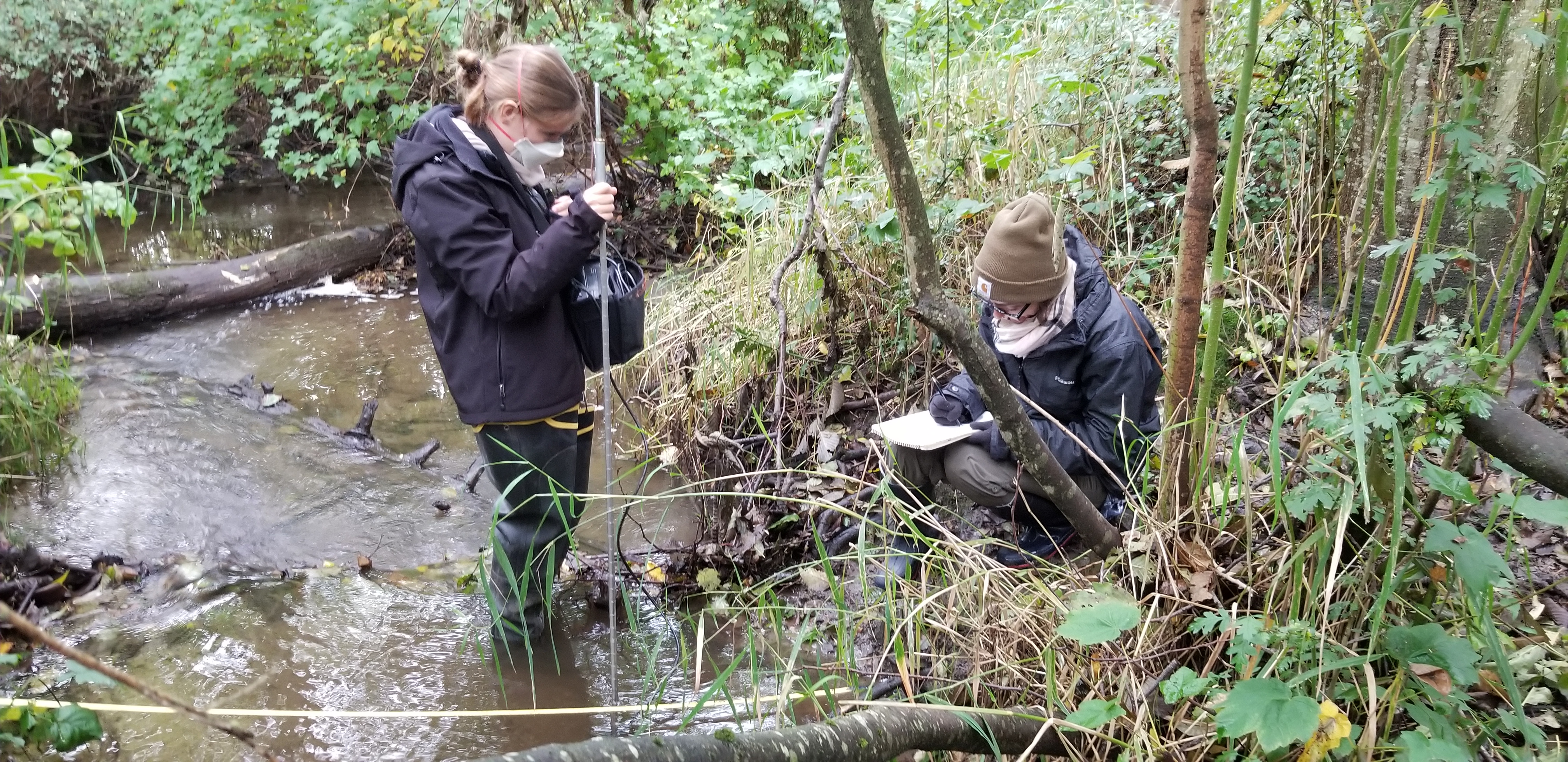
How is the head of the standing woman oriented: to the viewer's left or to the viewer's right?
to the viewer's right

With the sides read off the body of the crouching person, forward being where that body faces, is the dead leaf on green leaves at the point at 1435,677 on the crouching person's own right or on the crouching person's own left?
on the crouching person's own left

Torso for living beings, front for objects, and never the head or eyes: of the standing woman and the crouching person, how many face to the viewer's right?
1

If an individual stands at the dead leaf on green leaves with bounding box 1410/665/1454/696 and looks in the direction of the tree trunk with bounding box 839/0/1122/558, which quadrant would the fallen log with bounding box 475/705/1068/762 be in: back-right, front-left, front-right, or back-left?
front-left

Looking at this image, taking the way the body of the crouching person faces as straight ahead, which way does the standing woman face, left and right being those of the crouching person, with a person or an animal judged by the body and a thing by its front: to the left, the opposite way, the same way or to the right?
the opposite way

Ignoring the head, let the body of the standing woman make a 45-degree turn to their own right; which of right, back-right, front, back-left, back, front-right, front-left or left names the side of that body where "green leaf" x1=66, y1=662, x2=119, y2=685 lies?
back-right

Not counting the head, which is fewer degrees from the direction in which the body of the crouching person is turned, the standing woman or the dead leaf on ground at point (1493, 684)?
the standing woman

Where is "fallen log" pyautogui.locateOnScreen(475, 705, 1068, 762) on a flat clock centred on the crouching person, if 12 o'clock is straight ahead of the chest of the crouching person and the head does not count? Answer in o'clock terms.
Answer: The fallen log is roughly at 11 o'clock from the crouching person.

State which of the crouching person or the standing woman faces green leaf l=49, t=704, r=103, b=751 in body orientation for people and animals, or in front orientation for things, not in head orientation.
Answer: the crouching person

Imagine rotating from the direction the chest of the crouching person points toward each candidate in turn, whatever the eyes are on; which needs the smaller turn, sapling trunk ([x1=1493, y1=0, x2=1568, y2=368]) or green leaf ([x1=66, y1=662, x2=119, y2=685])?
the green leaf

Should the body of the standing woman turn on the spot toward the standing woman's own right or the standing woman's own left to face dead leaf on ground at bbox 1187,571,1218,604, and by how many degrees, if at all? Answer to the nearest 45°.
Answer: approximately 45° to the standing woman's own right

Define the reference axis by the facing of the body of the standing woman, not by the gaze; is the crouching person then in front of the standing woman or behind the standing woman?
in front

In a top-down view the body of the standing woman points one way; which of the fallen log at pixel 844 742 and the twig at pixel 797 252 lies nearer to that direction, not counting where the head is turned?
the twig

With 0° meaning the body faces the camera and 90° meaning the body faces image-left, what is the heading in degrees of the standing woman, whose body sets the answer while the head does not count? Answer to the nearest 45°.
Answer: approximately 270°
